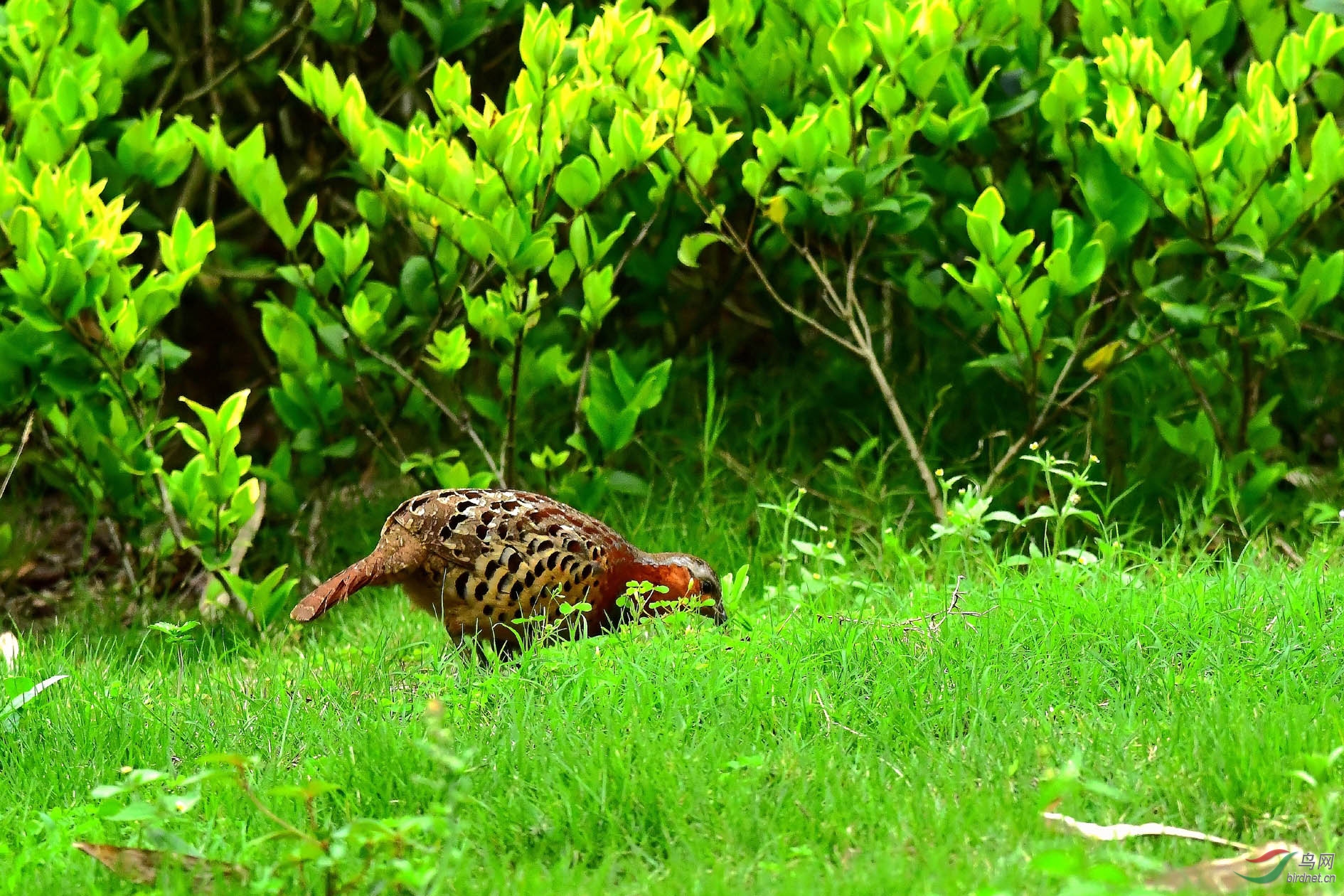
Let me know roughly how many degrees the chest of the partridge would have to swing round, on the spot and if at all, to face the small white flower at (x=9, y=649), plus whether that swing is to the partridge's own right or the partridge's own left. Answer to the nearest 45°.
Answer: approximately 135° to the partridge's own left

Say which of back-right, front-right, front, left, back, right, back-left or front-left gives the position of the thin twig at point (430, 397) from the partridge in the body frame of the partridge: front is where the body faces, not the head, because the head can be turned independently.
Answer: left

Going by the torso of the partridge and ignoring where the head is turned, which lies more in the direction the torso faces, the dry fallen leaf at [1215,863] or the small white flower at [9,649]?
the dry fallen leaf

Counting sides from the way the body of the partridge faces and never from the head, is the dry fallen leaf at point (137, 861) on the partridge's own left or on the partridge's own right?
on the partridge's own right

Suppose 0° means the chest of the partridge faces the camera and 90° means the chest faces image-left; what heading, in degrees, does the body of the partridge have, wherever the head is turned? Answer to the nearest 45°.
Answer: approximately 270°

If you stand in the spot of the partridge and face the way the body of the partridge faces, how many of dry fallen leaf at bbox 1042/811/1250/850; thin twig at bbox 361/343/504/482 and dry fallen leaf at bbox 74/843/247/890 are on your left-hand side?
1

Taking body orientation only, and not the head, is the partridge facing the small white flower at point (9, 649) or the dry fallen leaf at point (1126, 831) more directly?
the dry fallen leaf

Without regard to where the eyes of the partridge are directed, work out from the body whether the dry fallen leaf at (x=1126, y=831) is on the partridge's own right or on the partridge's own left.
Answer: on the partridge's own right

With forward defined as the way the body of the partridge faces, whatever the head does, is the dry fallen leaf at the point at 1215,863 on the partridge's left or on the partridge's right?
on the partridge's right

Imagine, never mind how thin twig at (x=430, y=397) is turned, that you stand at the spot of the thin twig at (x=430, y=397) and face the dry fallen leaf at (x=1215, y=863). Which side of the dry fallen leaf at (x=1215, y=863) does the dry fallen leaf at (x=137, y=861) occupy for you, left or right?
right
